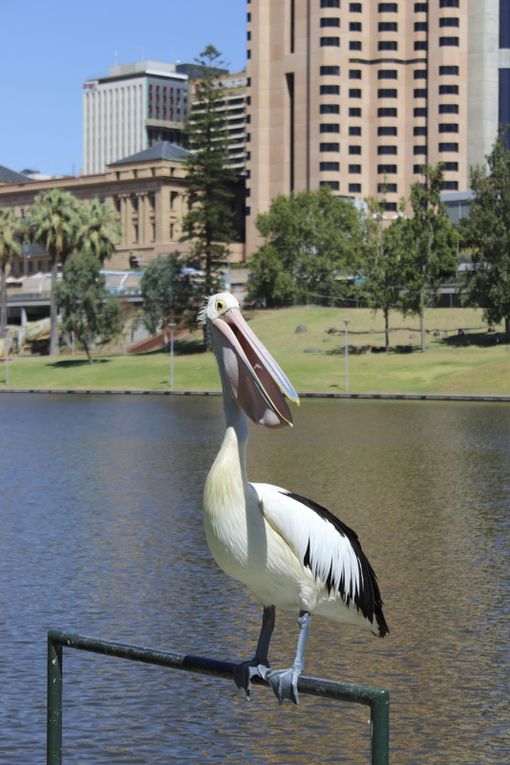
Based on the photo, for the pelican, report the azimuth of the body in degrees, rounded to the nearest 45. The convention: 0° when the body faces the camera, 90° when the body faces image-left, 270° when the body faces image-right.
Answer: approximately 45°
